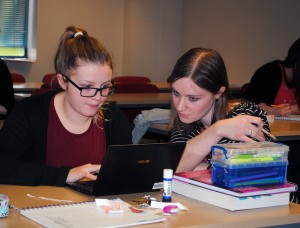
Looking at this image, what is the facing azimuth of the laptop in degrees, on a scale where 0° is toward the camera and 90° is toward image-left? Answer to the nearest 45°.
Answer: approximately 135°

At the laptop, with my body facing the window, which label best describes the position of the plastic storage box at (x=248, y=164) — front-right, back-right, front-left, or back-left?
back-right
